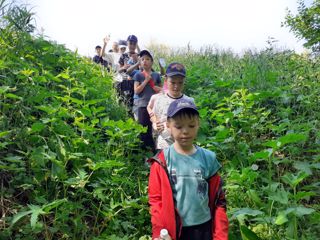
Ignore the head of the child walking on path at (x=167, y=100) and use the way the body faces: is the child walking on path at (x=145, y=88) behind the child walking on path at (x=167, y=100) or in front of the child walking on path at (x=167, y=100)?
behind

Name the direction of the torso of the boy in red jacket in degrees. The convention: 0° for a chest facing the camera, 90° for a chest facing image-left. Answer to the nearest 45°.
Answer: approximately 0°

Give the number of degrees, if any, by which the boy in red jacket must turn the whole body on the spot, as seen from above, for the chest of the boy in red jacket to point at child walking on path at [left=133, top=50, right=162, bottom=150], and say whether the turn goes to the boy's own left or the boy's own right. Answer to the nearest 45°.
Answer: approximately 180°

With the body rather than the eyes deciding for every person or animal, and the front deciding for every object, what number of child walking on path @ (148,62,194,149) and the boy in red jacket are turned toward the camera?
2

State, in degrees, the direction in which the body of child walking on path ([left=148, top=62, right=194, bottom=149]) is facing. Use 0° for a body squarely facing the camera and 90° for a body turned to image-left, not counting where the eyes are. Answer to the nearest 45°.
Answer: approximately 0°

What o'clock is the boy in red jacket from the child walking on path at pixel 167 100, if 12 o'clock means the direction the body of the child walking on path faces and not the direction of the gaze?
The boy in red jacket is roughly at 12 o'clock from the child walking on path.

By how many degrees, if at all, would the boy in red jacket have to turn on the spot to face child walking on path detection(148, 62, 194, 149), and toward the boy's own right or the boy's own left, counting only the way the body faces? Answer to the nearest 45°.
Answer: approximately 180°

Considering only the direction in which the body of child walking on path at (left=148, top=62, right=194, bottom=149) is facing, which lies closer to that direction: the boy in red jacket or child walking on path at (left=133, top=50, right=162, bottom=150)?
the boy in red jacket
